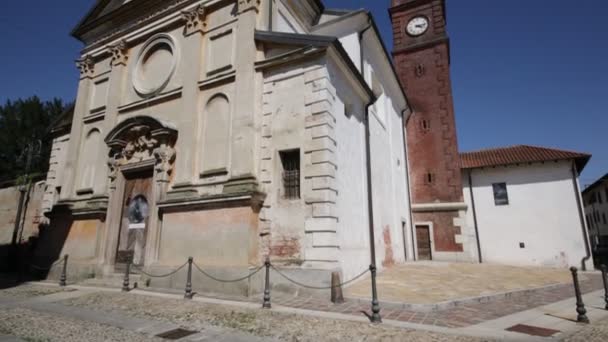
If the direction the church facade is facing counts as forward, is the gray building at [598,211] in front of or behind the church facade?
behind

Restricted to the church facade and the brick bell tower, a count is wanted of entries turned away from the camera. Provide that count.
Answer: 0

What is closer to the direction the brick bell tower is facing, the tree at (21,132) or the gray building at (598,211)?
the tree

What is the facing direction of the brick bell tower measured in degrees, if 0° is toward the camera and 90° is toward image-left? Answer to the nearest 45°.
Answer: approximately 0°

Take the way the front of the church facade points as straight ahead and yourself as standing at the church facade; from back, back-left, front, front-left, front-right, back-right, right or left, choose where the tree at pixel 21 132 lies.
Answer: right

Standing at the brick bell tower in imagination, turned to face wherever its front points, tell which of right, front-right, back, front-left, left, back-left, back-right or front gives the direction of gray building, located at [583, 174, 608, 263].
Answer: back-left

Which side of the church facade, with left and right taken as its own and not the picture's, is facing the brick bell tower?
back

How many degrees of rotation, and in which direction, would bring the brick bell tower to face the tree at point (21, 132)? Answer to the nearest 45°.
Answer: approximately 90° to its right

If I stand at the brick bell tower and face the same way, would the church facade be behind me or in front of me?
in front

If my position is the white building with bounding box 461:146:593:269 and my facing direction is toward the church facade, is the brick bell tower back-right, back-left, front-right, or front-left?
front-right

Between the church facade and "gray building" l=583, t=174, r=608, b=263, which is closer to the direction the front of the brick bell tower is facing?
the church facade

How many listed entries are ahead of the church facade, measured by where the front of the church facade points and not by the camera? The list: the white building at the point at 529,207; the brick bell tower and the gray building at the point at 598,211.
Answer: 0

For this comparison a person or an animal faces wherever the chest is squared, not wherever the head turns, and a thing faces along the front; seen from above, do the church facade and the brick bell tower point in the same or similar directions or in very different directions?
same or similar directions

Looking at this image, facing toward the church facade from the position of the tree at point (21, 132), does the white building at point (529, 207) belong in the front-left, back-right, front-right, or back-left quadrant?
front-left

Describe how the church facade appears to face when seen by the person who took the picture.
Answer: facing the viewer and to the left of the viewer
